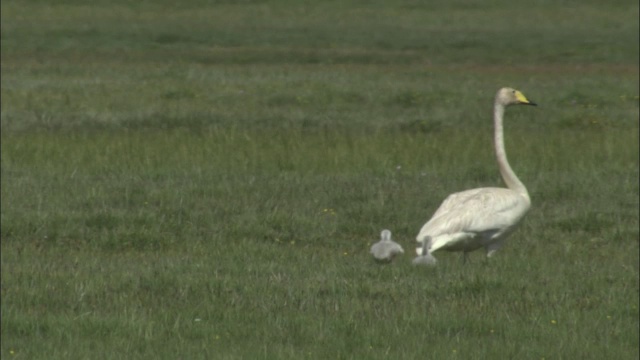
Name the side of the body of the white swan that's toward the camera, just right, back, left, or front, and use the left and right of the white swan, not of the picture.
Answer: right
